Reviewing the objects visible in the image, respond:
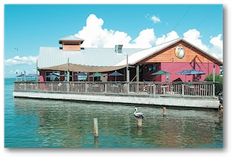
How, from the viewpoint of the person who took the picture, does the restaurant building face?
facing the viewer
